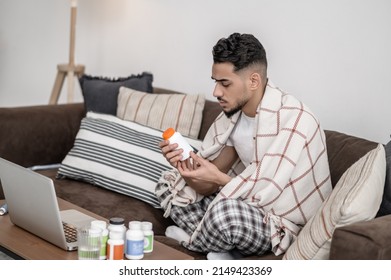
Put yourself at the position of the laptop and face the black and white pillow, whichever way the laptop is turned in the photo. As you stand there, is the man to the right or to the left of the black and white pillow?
right

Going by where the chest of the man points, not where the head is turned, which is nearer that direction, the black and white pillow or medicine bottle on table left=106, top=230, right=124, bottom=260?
the medicine bottle on table

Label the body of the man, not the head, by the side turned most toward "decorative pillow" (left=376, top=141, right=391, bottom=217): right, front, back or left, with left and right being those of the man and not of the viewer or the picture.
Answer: back

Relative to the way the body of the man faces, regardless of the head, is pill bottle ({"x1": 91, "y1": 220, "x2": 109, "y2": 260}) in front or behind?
in front

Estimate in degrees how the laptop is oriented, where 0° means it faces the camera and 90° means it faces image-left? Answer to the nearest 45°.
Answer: approximately 225°

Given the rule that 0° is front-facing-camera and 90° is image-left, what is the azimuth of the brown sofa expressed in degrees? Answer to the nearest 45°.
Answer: approximately 45°

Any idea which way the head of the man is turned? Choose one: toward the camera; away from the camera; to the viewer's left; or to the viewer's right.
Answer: to the viewer's left

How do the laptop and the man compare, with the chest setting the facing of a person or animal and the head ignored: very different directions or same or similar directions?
very different directions

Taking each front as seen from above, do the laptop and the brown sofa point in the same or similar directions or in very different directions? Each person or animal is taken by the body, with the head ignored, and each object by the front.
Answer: very different directions

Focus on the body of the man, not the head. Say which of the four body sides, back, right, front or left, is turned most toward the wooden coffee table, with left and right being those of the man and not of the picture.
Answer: front

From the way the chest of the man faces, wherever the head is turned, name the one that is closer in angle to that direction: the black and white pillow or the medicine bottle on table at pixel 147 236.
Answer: the medicine bottle on table
